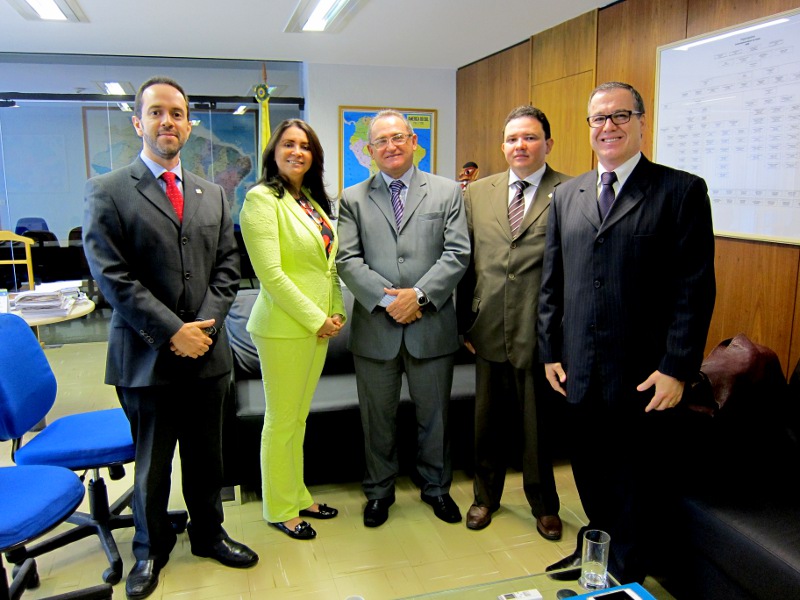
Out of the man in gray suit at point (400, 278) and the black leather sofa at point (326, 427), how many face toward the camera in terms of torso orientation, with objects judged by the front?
2

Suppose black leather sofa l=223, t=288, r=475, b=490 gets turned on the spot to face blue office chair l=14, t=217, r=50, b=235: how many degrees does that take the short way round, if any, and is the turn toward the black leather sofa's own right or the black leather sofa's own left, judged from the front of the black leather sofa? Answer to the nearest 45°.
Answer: approximately 135° to the black leather sofa's own right

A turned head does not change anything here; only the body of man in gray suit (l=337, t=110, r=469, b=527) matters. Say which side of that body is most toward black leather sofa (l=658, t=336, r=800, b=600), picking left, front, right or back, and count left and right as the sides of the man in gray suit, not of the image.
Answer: left

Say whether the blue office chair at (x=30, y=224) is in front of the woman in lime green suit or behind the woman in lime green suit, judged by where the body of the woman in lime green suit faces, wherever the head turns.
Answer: behind

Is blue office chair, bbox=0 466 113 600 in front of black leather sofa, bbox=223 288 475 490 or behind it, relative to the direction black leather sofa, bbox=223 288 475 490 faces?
in front

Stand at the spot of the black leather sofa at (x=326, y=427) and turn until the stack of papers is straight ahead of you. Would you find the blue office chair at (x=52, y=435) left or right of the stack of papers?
left

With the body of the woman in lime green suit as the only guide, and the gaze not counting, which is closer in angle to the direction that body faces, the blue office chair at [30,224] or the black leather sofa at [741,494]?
the black leather sofa

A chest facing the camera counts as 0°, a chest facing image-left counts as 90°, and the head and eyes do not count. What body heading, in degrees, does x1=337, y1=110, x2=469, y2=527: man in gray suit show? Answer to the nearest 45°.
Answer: approximately 0°

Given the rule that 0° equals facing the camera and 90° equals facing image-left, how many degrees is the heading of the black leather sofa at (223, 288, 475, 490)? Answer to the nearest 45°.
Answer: approximately 0°
